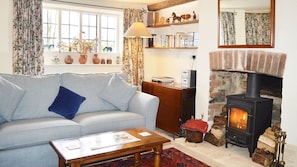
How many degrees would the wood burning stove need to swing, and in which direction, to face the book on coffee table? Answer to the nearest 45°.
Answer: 0° — it already faces it

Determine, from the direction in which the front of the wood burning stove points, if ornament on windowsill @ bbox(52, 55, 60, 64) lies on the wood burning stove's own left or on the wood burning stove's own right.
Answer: on the wood burning stove's own right

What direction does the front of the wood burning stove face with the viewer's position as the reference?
facing the viewer and to the left of the viewer

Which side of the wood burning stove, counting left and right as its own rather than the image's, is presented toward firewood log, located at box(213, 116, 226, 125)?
right

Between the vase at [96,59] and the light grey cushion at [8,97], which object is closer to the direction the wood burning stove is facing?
the light grey cushion

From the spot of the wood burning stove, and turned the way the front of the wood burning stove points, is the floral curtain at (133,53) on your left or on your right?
on your right
